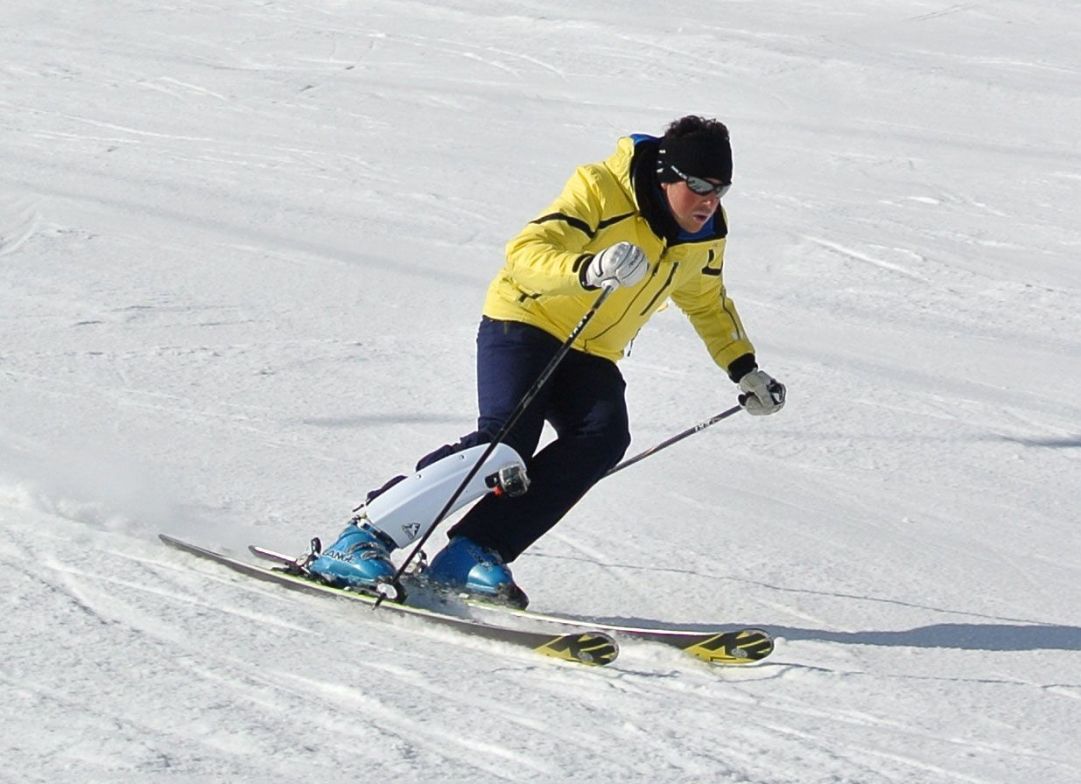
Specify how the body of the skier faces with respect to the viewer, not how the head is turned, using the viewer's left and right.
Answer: facing the viewer and to the right of the viewer
